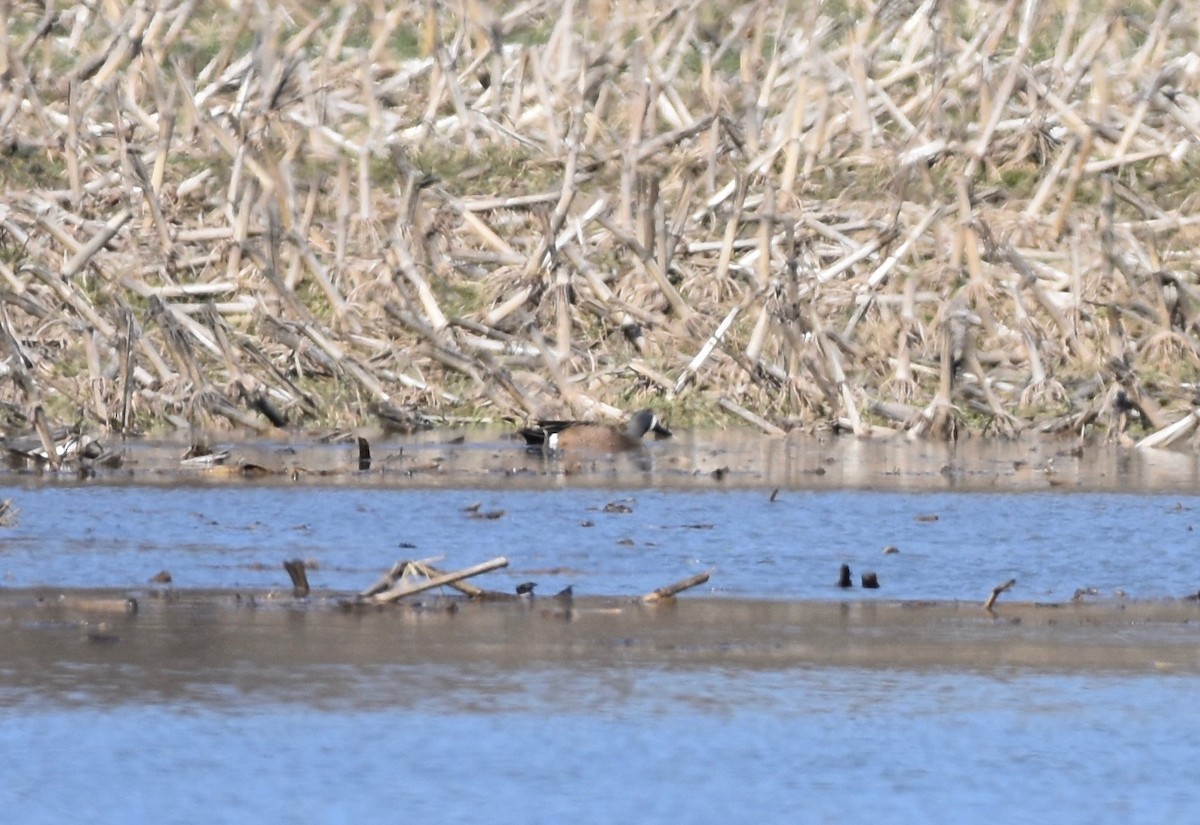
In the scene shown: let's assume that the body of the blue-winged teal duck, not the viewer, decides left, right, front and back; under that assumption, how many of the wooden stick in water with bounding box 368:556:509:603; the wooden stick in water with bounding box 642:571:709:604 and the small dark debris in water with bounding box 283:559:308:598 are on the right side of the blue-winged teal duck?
3

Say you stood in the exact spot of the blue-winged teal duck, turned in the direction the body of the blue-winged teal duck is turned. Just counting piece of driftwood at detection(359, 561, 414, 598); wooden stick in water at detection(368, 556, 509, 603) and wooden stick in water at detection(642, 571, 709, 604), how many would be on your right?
3

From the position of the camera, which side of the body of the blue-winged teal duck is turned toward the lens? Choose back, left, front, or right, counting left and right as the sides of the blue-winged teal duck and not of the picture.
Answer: right

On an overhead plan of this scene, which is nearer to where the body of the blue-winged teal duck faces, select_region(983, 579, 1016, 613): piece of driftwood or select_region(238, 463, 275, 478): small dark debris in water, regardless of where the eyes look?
the piece of driftwood

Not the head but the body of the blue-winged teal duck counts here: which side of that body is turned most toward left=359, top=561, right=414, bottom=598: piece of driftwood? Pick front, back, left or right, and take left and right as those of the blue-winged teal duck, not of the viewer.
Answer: right

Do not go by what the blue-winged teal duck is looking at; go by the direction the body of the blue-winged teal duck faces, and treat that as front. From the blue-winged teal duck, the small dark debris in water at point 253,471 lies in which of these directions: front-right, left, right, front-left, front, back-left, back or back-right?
back-right

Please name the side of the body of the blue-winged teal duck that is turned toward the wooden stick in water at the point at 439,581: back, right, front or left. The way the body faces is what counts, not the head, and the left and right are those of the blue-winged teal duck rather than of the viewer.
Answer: right

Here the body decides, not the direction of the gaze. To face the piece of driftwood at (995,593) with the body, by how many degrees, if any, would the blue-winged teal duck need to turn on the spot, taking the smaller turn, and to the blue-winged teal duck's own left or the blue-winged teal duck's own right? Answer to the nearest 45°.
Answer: approximately 90° to the blue-winged teal duck's own right

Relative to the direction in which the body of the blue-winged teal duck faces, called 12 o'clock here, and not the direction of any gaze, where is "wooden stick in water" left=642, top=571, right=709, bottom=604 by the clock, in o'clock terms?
The wooden stick in water is roughly at 3 o'clock from the blue-winged teal duck.

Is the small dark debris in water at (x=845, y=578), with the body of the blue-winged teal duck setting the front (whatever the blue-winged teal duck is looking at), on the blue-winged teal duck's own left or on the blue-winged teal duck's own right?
on the blue-winged teal duck's own right

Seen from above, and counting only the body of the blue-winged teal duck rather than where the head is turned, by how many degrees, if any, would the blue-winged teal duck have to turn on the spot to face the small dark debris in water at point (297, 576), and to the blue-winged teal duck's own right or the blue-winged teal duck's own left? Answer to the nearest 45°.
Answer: approximately 90° to the blue-winged teal duck's own right
